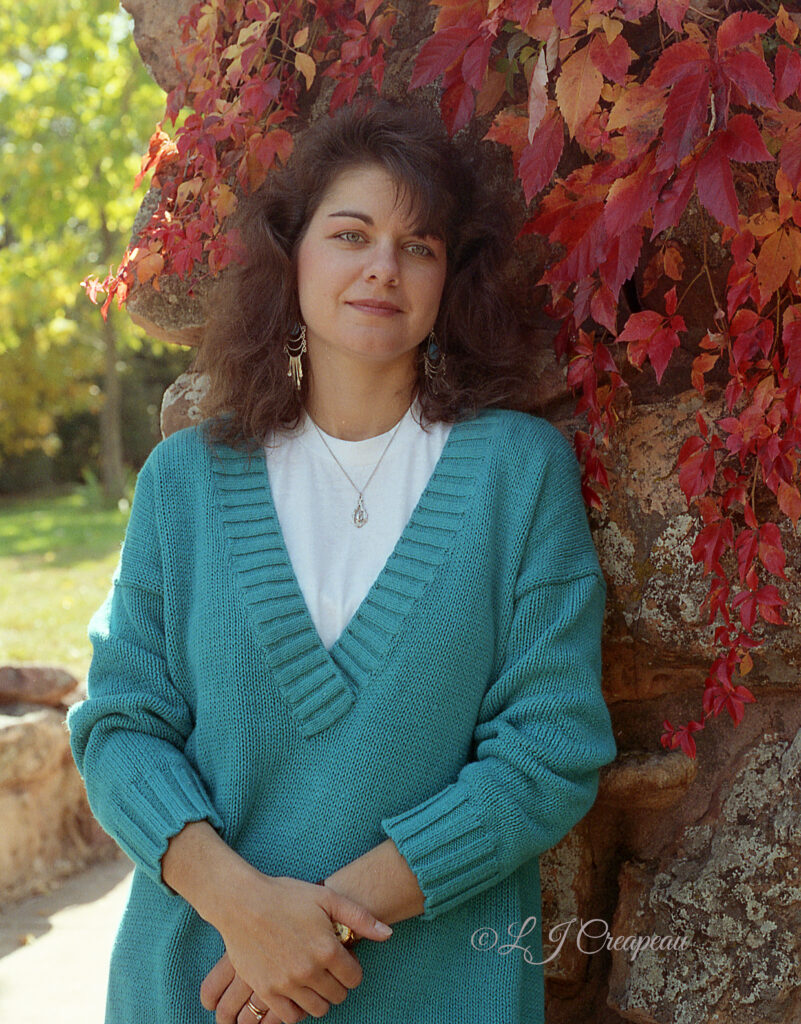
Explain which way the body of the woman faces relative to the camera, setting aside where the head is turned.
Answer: toward the camera

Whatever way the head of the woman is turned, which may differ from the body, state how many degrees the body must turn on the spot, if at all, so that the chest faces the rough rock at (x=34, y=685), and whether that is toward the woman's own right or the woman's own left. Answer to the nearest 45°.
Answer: approximately 135° to the woman's own right

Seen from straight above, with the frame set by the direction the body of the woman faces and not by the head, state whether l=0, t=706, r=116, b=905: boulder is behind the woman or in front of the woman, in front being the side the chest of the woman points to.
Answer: behind
